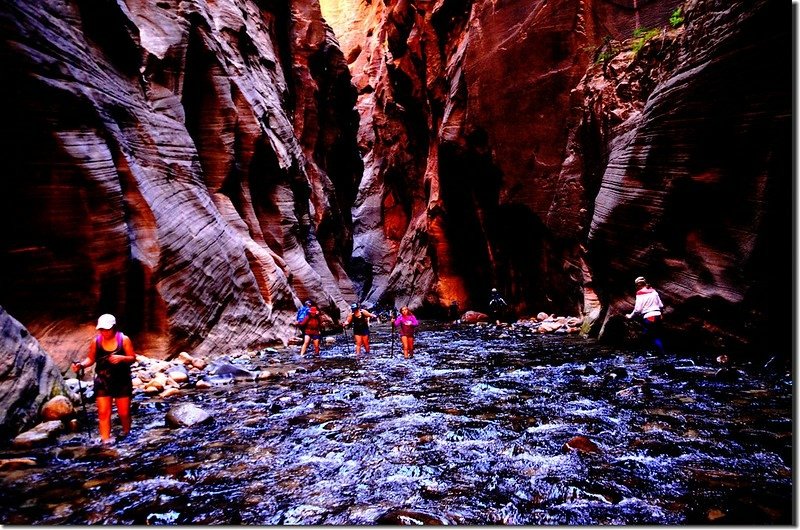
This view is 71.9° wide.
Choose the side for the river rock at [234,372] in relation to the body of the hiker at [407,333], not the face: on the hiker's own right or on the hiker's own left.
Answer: on the hiker's own right

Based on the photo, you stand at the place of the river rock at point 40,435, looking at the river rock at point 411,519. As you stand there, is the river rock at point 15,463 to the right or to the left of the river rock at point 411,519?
right

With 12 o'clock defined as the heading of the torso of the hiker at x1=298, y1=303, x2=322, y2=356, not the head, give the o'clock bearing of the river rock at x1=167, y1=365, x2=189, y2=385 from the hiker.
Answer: The river rock is roughly at 1 o'clock from the hiker.

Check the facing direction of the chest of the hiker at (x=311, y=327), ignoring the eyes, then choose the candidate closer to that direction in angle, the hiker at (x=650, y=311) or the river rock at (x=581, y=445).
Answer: the river rock

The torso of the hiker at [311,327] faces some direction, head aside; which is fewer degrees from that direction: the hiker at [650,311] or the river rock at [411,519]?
the river rock

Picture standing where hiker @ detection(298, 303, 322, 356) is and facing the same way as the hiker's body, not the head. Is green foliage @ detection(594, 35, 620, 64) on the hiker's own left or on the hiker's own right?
on the hiker's own left

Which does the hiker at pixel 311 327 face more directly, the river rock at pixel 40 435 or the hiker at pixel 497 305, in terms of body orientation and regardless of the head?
the river rock

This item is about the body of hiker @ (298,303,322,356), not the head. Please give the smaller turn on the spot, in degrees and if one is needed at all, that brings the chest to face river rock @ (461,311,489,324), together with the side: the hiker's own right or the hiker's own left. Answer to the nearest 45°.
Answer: approximately 135° to the hiker's own left

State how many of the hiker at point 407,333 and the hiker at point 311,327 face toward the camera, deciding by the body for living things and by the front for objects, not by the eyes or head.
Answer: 2
